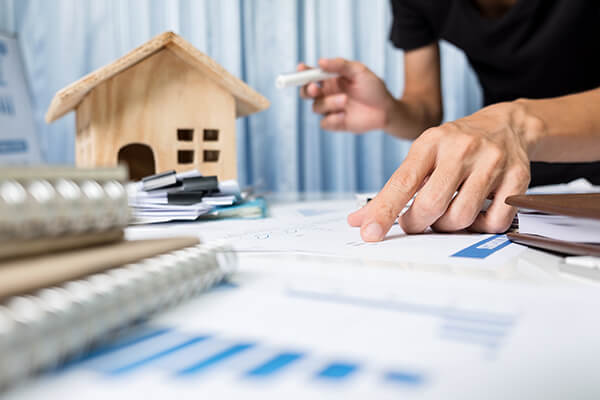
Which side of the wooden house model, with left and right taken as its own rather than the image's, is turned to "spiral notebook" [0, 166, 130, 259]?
front

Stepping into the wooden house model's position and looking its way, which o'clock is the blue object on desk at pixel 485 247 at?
The blue object on desk is roughly at 11 o'clock from the wooden house model.

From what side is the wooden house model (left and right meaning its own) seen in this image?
front

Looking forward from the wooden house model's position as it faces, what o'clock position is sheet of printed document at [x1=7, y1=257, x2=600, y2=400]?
The sheet of printed document is roughly at 12 o'clock from the wooden house model.

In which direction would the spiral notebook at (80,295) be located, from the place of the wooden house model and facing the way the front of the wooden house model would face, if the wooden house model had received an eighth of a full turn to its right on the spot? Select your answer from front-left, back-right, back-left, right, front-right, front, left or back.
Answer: front-left
